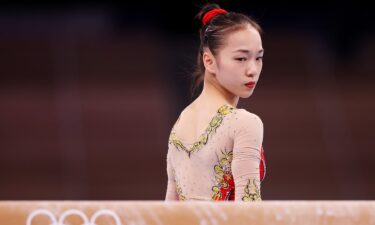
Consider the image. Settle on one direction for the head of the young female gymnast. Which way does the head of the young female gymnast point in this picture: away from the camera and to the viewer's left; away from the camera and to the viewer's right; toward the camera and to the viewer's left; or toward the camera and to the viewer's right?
toward the camera and to the viewer's right

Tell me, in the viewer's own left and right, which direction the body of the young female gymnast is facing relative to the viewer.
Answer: facing away from the viewer and to the right of the viewer
